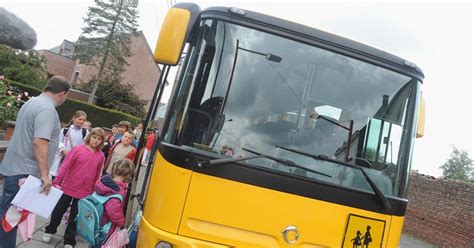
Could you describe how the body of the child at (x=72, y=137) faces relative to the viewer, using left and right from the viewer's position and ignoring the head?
facing the viewer and to the right of the viewer

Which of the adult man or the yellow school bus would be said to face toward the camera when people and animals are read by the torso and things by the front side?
the yellow school bus

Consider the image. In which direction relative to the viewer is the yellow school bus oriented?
toward the camera

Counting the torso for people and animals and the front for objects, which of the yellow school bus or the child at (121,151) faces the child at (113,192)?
the child at (121,151)

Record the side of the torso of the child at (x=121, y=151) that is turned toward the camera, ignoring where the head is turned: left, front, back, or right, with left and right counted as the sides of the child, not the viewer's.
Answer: front

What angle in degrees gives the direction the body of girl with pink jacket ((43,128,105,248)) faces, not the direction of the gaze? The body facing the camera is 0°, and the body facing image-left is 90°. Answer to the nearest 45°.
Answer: approximately 315°

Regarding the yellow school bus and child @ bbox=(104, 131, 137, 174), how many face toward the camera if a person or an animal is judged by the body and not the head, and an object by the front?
2

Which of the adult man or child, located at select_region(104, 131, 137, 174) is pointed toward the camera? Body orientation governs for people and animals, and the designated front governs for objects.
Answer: the child

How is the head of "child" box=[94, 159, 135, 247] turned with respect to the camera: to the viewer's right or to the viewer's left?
to the viewer's right

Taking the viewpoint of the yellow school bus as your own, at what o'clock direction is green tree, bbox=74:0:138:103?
The green tree is roughly at 5 o'clock from the yellow school bus.

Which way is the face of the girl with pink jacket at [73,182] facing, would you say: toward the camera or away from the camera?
toward the camera

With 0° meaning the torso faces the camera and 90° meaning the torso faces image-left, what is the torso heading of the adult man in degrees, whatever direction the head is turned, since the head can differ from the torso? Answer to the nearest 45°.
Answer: approximately 225°

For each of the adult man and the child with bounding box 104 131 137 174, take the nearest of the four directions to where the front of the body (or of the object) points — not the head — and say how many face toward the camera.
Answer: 1

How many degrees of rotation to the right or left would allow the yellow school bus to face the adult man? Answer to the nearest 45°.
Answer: approximately 90° to its right
